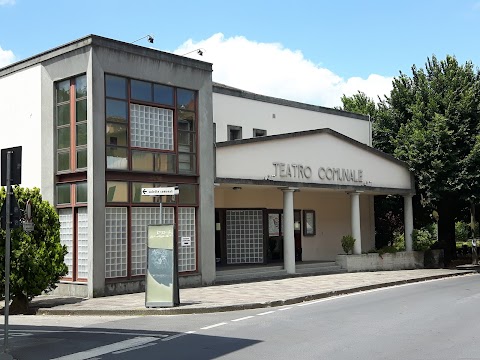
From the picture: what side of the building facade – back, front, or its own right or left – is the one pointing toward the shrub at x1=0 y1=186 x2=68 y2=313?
right

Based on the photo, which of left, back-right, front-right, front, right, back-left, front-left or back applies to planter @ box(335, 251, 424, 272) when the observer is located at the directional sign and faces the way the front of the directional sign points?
back-left

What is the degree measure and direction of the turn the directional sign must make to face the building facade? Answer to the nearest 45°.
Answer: approximately 180°

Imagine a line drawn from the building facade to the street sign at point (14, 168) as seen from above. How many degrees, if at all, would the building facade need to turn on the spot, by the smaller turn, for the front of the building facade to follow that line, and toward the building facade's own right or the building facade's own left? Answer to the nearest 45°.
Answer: approximately 45° to the building facade's own right

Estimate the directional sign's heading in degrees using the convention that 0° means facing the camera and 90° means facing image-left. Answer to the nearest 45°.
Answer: approximately 0°

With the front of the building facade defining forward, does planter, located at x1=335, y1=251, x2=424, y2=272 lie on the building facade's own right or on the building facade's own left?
on the building facade's own left

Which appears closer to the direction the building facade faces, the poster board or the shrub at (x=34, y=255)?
the poster board

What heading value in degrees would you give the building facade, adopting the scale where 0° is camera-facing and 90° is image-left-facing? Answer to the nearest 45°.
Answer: approximately 315°
